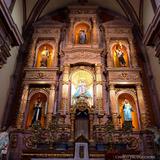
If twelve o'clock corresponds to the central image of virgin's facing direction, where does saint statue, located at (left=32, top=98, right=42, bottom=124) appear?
The saint statue is roughly at 3 o'clock from the central image of virgin.

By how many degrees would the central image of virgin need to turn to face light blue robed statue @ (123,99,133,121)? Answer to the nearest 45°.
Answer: approximately 90° to its left

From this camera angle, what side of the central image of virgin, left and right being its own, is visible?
front
